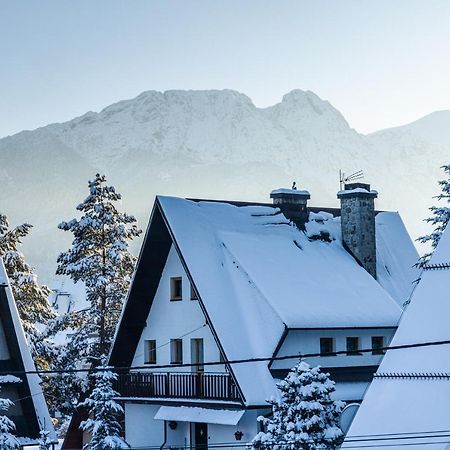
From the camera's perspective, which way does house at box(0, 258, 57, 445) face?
toward the camera

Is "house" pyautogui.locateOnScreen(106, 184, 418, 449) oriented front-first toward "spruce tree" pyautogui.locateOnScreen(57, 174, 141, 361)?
no

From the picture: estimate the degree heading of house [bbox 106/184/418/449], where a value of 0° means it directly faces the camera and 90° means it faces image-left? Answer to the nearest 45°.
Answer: approximately 45°

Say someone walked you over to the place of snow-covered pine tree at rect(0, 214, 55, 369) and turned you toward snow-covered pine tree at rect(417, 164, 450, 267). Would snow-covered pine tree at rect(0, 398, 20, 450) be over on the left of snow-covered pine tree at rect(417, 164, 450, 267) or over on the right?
right

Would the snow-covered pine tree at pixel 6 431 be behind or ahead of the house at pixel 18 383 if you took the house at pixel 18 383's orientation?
ahead

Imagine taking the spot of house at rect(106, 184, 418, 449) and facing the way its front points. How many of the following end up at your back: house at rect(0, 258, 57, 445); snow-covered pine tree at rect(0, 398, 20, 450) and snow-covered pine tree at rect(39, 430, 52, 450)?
0

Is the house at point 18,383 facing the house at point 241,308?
no

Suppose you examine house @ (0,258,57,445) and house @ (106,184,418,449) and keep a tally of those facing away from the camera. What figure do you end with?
0

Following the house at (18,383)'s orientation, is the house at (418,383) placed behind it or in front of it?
in front

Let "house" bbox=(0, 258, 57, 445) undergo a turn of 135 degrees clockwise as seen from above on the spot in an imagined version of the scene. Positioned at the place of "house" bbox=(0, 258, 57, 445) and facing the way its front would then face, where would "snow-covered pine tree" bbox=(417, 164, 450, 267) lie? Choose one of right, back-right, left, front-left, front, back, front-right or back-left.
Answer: back-right

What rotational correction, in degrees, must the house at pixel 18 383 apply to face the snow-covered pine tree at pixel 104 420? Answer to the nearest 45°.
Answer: approximately 135° to its left

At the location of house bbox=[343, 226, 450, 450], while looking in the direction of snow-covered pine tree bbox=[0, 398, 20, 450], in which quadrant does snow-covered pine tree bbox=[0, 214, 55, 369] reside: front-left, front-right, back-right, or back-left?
front-right
